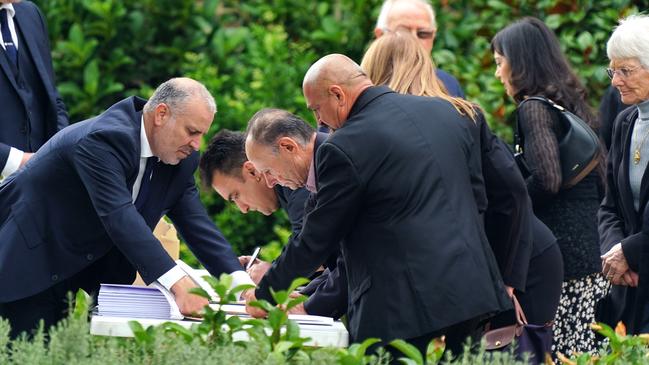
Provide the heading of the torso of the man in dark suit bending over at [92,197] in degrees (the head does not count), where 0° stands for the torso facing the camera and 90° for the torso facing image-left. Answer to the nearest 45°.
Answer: approximately 315°

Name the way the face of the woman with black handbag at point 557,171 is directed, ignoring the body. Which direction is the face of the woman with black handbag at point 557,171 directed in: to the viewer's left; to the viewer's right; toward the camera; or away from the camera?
to the viewer's left

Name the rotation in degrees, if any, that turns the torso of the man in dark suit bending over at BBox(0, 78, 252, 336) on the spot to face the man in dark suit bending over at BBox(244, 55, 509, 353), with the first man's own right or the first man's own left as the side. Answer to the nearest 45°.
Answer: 0° — they already face them

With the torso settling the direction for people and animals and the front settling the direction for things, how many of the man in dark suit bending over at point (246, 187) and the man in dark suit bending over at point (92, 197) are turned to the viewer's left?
1

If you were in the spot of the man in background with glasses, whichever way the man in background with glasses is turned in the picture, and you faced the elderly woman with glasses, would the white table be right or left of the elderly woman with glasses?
right

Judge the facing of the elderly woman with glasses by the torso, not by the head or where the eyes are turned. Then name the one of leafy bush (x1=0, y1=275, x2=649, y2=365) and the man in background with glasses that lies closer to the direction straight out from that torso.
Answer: the leafy bush

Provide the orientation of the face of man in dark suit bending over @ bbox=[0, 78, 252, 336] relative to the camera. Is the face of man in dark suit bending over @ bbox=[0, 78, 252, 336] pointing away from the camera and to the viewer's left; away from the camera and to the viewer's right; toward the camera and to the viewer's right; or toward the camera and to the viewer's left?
toward the camera and to the viewer's right

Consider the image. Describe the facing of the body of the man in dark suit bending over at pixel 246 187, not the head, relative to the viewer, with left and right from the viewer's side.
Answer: facing to the left of the viewer

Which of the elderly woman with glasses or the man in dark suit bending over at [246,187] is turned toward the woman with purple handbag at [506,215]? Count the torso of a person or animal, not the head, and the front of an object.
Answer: the elderly woman with glasses
